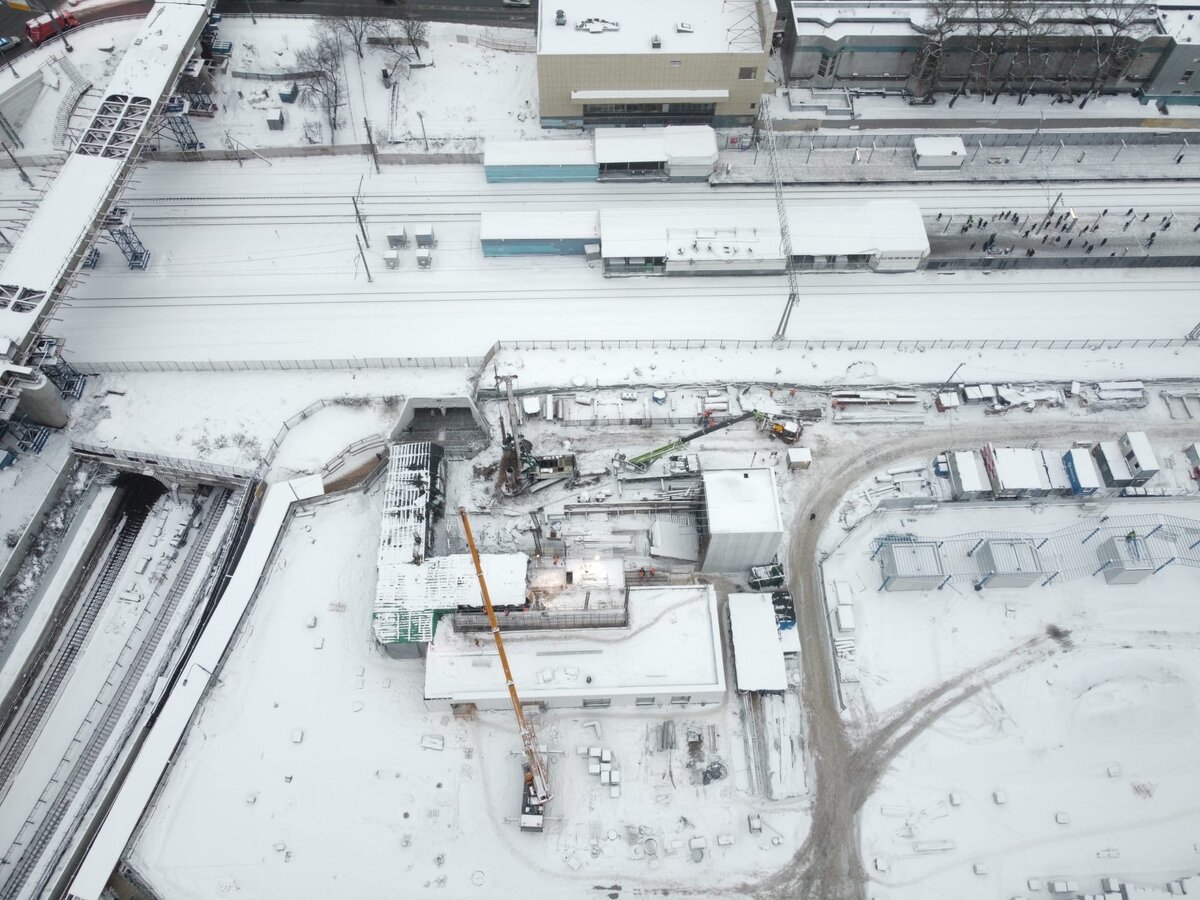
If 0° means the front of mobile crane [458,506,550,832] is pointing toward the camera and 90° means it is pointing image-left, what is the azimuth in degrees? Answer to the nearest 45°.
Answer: approximately 0°
